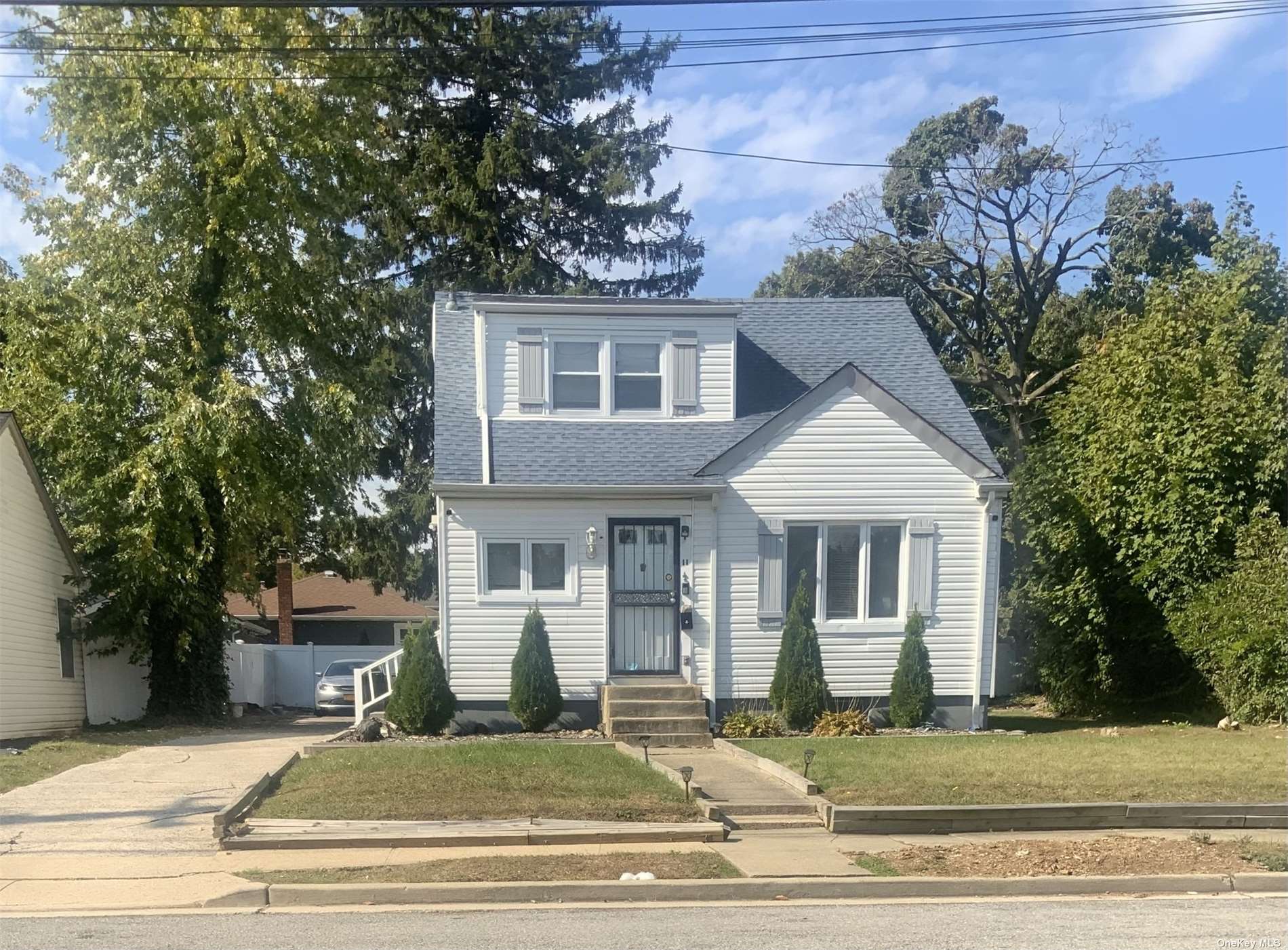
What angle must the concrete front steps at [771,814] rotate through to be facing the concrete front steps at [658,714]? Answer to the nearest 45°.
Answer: approximately 180°

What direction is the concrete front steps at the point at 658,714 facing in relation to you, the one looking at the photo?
facing the viewer

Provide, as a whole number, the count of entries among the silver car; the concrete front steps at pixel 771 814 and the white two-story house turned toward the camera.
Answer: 3

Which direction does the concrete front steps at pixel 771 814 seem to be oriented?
toward the camera

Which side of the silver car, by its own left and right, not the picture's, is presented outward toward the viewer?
front

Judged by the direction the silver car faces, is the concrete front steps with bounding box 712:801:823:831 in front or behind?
in front

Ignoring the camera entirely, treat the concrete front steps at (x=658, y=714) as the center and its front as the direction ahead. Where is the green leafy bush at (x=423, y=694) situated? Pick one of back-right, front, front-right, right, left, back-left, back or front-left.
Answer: right

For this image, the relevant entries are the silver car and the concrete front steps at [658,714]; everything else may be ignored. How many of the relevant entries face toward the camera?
2

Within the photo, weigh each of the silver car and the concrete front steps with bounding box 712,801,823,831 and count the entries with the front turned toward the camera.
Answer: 2

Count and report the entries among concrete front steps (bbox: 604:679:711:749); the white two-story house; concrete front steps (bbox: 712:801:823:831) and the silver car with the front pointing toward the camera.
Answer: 4

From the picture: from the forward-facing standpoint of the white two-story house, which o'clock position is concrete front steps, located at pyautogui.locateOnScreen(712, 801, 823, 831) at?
The concrete front steps is roughly at 12 o'clock from the white two-story house.

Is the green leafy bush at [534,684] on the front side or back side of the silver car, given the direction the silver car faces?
on the front side
